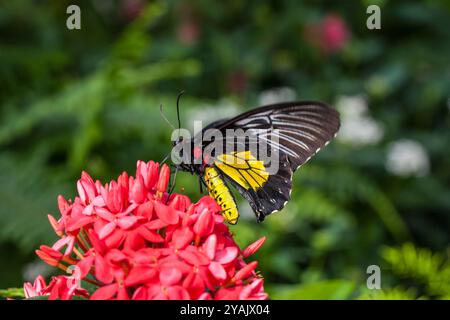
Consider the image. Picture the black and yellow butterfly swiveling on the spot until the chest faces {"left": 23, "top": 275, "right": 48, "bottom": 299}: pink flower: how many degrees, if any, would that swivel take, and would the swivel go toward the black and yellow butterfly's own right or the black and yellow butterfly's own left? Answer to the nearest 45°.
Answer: approximately 45° to the black and yellow butterfly's own left

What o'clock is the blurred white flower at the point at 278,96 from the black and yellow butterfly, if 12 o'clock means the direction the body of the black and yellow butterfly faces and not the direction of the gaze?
The blurred white flower is roughly at 3 o'clock from the black and yellow butterfly.

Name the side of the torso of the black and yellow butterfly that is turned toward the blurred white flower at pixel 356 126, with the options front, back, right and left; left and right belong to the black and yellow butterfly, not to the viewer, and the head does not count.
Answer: right

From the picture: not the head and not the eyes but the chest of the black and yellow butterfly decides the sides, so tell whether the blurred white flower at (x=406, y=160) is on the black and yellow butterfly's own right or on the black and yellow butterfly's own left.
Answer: on the black and yellow butterfly's own right

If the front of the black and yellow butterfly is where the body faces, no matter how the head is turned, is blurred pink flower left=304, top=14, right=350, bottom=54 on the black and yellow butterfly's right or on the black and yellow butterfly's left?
on the black and yellow butterfly's right

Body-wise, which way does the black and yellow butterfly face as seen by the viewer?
to the viewer's left

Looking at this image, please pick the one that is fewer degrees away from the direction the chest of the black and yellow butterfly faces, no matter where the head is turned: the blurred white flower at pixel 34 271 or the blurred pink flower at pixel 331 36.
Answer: the blurred white flower

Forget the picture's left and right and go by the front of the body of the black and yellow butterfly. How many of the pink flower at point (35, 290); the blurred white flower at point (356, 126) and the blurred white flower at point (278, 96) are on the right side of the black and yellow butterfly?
2
